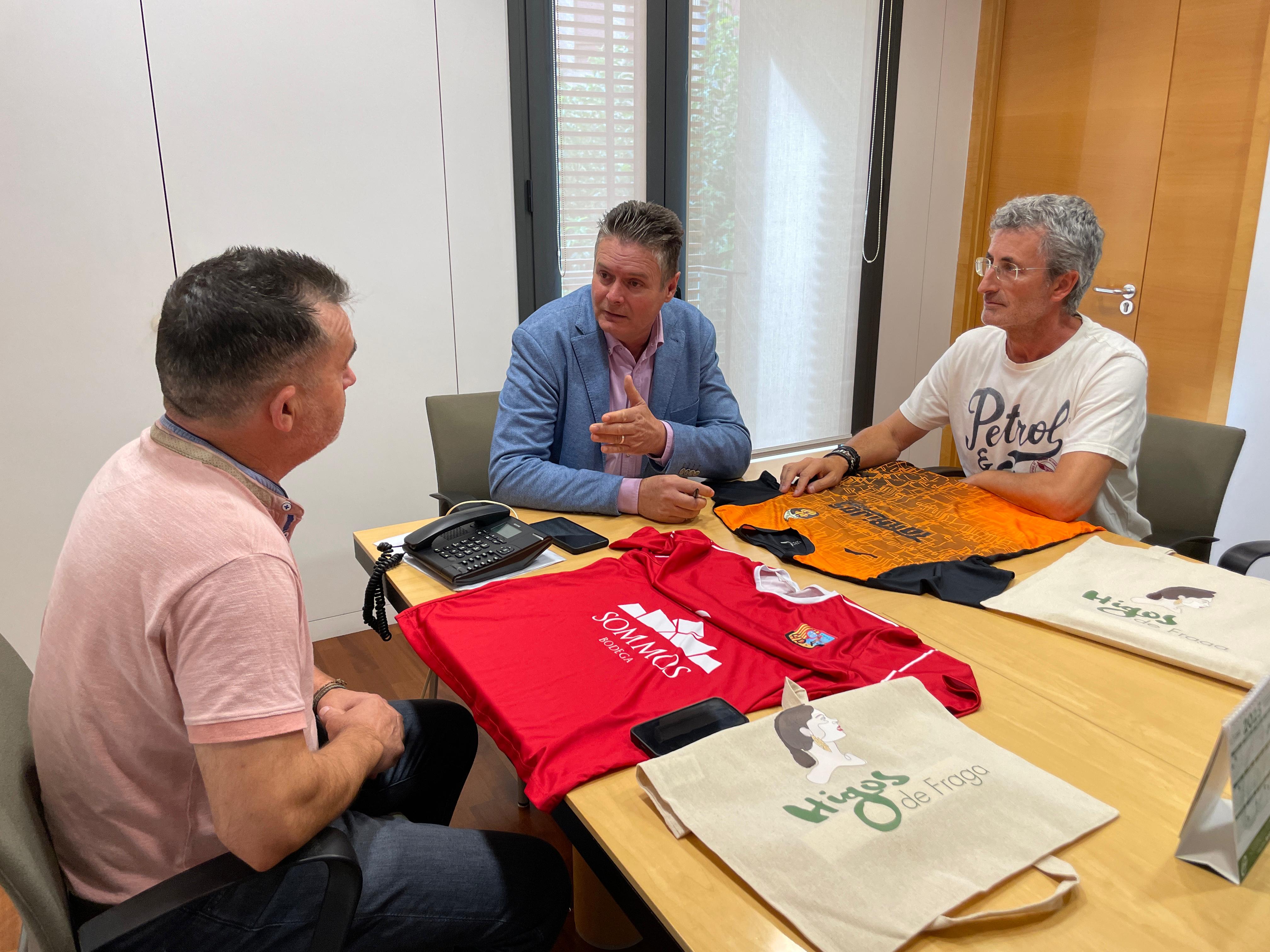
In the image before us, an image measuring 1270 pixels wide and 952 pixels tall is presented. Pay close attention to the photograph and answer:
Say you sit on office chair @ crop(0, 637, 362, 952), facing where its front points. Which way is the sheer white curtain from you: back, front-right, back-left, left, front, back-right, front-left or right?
front

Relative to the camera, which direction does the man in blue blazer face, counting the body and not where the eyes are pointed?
toward the camera

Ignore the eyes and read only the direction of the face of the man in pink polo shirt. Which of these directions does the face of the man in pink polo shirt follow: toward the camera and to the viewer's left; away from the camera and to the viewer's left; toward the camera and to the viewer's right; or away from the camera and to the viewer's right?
away from the camera and to the viewer's right

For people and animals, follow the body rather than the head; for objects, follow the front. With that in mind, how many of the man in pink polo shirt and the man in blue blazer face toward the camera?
1

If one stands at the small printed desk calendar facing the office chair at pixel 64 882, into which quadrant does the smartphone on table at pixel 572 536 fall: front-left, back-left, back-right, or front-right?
front-right

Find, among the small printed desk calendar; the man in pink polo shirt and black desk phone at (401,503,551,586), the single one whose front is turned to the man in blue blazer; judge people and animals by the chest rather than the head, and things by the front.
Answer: the man in pink polo shirt

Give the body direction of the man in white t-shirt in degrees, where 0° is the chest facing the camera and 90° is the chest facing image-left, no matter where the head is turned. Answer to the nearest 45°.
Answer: approximately 45°

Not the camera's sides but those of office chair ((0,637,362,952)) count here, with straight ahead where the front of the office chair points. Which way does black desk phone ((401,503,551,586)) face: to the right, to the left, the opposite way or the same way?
the opposite way

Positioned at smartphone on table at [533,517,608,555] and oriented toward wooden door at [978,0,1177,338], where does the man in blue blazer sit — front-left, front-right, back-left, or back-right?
front-left

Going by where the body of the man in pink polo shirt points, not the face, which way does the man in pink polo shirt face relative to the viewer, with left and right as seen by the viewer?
facing away from the viewer and to the right of the viewer

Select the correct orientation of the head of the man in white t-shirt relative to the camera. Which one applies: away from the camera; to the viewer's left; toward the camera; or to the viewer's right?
to the viewer's left

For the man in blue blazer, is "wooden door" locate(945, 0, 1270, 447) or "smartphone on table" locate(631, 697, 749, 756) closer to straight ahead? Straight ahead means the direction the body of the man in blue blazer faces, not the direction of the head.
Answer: the smartphone on table

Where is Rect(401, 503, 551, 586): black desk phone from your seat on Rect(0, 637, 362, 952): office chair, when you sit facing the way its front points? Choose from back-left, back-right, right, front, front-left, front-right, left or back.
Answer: front

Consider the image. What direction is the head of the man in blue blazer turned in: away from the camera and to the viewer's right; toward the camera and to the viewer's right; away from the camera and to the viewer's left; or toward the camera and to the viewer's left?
toward the camera and to the viewer's left

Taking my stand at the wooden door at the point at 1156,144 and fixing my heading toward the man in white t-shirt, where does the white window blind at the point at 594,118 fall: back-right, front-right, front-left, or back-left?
front-right

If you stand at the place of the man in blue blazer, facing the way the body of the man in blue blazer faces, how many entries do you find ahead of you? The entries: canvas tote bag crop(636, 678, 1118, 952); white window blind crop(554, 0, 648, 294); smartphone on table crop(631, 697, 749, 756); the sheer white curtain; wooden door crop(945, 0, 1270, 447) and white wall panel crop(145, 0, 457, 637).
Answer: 2

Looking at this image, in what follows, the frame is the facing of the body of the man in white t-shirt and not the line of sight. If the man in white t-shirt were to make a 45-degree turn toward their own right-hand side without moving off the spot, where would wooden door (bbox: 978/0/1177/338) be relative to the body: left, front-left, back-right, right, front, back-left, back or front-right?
right

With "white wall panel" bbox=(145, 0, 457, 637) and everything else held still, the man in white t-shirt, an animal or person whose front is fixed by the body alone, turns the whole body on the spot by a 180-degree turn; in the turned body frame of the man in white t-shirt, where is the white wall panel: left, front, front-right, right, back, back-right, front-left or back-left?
back-left
